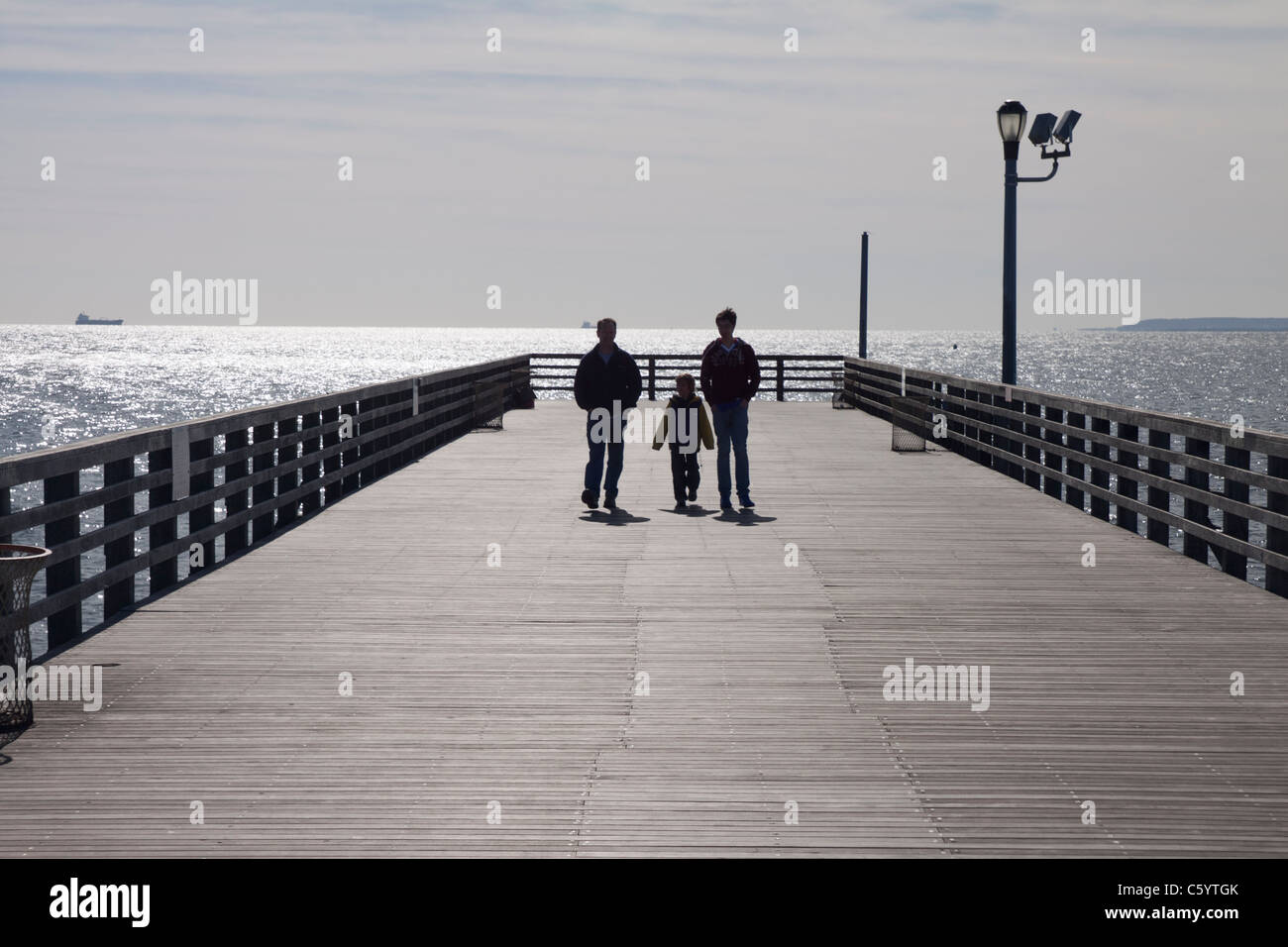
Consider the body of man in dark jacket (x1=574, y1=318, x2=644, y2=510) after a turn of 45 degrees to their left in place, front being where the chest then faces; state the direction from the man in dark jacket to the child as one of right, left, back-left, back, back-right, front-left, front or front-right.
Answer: left

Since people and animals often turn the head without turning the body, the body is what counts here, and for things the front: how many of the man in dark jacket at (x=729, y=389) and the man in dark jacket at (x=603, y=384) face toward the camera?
2

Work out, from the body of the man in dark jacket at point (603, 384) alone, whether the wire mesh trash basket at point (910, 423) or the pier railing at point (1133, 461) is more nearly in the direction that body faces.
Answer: the pier railing

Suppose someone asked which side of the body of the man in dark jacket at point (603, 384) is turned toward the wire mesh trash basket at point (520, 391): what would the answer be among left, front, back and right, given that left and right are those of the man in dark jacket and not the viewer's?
back

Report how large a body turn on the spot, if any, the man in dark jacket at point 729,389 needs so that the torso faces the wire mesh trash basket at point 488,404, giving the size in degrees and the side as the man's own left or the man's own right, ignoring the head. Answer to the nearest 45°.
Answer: approximately 180°
